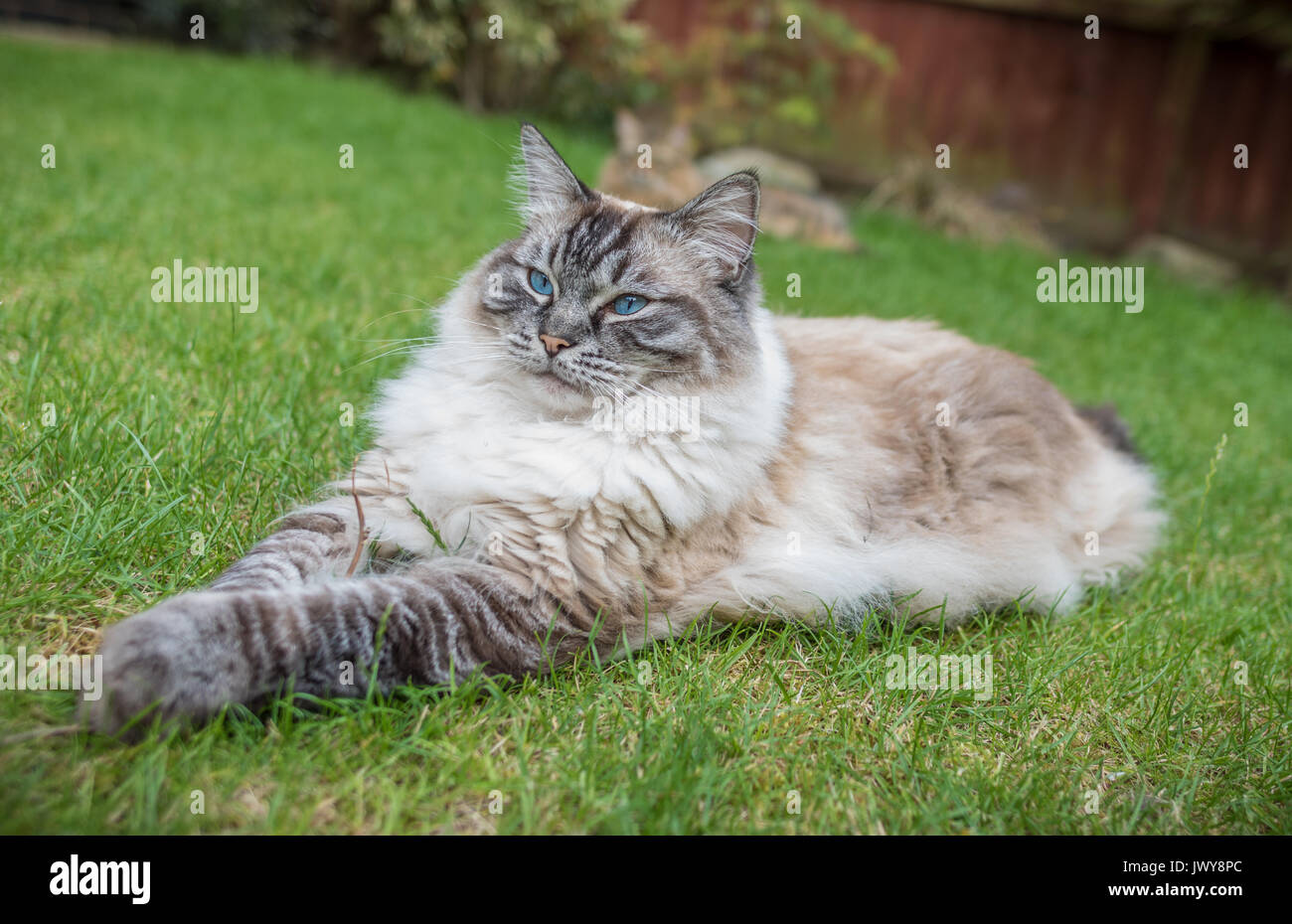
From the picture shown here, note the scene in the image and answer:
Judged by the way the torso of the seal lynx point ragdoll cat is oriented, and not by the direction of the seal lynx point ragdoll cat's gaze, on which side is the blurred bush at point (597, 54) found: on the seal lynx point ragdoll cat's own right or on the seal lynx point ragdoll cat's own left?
on the seal lynx point ragdoll cat's own right

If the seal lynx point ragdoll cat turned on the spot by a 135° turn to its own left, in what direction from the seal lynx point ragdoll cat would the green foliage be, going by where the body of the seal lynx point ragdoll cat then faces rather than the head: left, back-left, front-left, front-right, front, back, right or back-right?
left

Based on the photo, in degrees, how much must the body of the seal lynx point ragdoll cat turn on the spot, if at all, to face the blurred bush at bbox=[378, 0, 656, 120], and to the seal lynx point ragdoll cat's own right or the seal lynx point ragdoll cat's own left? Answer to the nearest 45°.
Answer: approximately 135° to the seal lynx point ragdoll cat's own right

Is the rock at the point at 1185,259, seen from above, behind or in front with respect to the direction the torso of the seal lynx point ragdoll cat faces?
behind

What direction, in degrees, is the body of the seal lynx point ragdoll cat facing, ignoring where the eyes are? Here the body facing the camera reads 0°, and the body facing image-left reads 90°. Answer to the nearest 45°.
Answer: approximately 45°
